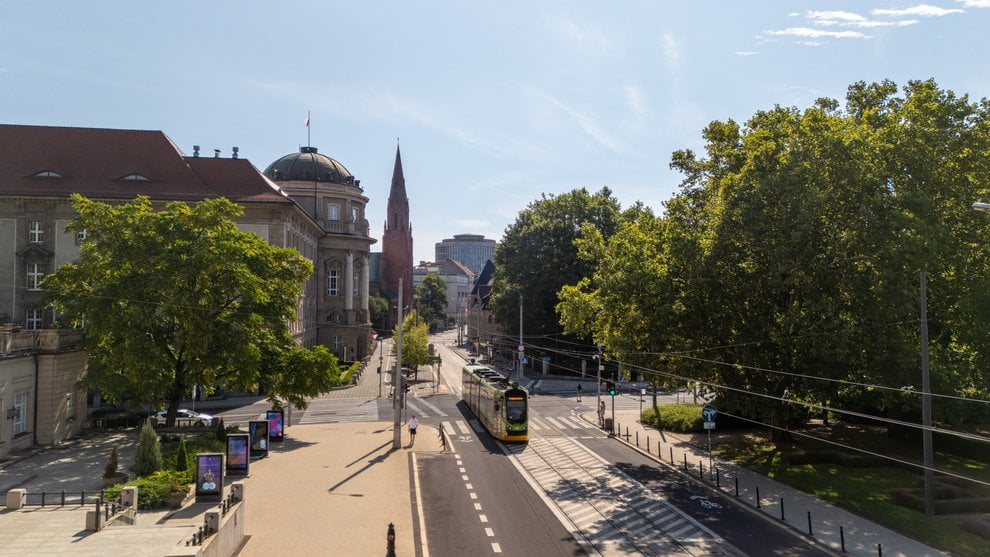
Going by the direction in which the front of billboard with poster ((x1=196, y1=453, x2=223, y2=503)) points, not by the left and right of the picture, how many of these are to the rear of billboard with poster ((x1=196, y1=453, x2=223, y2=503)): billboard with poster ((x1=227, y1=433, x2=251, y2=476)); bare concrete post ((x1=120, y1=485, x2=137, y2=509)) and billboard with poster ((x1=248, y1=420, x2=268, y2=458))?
2

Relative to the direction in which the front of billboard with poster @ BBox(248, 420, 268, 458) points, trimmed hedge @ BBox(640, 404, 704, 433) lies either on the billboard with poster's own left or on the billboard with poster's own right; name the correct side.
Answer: on the billboard with poster's own left

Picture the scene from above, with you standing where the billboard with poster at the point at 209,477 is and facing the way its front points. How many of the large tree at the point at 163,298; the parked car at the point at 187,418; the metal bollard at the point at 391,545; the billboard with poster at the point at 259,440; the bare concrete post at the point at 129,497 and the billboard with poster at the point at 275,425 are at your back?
4

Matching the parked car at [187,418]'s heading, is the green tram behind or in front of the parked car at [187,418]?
in front

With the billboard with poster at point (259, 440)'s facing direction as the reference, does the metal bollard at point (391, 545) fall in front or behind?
in front

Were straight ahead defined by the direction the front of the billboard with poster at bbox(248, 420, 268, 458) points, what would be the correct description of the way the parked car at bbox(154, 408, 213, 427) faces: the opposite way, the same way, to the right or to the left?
to the left

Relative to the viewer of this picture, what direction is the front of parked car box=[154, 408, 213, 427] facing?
facing to the right of the viewer

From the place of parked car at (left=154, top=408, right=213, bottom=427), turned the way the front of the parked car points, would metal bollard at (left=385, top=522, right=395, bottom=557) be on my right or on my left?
on my right

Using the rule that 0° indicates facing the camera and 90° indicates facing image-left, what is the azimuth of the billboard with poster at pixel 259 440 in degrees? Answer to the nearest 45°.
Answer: approximately 0°

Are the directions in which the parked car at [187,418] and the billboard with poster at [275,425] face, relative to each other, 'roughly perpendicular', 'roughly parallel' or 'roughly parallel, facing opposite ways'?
roughly perpendicular

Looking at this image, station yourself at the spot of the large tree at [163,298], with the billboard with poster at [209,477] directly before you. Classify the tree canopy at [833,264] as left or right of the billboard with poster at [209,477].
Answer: left

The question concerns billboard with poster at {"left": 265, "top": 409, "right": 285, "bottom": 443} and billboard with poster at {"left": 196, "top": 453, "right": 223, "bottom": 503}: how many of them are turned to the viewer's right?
0

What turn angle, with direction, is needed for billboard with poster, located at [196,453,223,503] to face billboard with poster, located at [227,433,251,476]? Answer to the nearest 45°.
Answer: approximately 180°

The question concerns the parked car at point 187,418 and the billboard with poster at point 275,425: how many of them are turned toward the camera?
1
